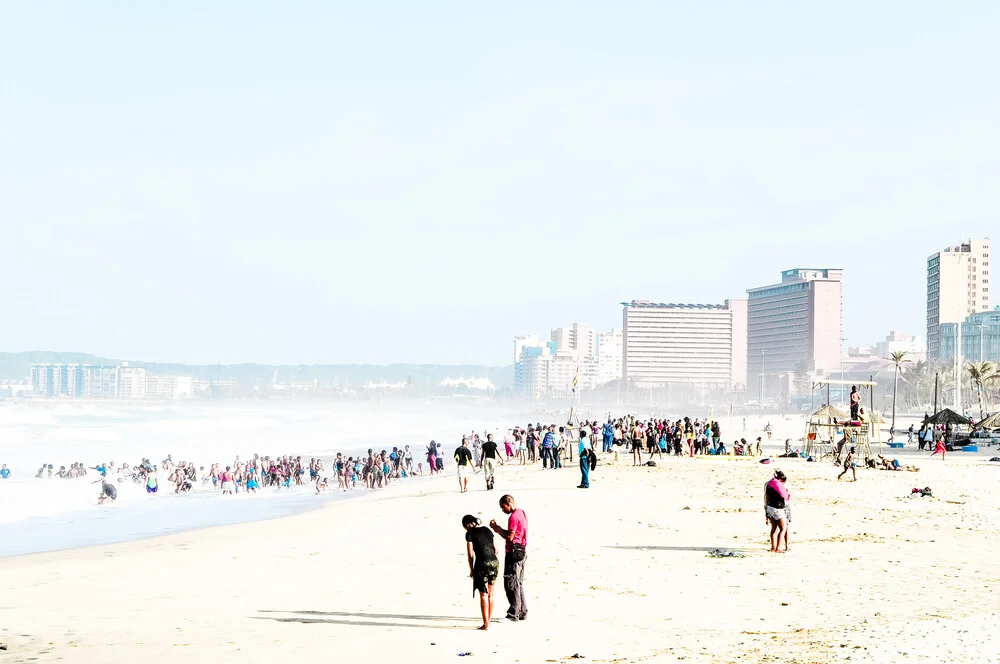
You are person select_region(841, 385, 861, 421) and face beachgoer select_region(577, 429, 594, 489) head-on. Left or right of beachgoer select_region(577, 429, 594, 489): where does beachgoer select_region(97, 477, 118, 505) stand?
right

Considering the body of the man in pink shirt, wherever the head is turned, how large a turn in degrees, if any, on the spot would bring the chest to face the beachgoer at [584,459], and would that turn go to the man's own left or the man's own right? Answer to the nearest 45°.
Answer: approximately 90° to the man's own right

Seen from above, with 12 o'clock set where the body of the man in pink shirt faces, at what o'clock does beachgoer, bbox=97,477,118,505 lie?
The beachgoer is roughly at 2 o'clock from the man in pink shirt.

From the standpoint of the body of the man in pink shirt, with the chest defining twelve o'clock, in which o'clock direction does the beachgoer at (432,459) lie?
The beachgoer is roughly at 3 o'clock from the man in pink shirt.

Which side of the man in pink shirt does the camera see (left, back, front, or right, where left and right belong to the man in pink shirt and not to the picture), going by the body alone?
left

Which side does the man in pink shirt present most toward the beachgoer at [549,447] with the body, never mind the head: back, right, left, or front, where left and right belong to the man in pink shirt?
right

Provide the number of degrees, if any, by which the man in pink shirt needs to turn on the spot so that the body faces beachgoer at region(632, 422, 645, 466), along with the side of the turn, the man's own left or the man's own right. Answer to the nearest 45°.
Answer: approximately 90° to the man's own right
